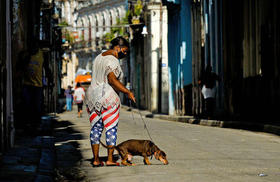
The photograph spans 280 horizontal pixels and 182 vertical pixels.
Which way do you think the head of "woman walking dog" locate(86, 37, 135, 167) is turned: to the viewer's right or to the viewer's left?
to the viewer's right

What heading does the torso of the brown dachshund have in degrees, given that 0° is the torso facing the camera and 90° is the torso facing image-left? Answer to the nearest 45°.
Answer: approximately 270°

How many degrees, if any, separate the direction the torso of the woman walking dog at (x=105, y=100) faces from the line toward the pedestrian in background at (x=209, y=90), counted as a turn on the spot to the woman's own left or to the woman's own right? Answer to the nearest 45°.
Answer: approximately 90° to the woman's own left

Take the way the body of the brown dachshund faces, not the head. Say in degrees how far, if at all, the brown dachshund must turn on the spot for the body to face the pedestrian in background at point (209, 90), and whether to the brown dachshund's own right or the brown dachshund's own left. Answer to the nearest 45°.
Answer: approximately 90° to the brown dachshund's own left

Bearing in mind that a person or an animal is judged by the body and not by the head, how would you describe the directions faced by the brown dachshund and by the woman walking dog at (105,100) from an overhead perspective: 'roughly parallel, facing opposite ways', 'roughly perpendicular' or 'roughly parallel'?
roughly parallel

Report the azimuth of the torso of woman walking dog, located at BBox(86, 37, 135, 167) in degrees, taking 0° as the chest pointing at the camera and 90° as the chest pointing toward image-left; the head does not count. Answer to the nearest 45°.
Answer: approximately 270°
